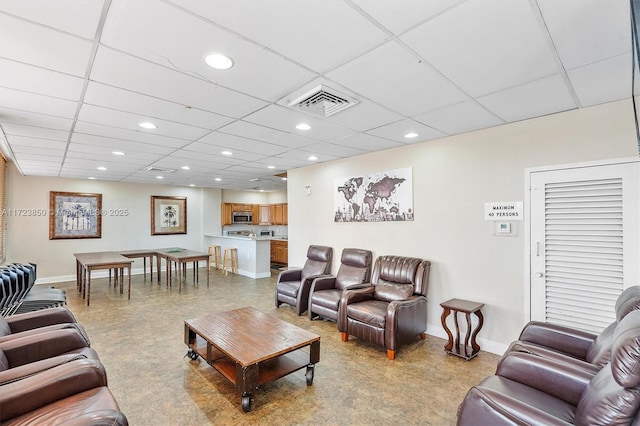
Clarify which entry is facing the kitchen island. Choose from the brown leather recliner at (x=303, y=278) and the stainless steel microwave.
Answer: the stainless steel microwave

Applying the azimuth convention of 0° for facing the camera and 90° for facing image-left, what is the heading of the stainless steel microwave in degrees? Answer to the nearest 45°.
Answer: approximately 0°

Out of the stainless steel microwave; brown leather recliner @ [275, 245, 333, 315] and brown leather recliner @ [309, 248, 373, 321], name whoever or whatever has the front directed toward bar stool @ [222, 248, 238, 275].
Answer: the stainless steel microwave

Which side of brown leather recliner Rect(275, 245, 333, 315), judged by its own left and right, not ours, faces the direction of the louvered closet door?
left

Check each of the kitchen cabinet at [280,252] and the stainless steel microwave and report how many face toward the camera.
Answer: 2

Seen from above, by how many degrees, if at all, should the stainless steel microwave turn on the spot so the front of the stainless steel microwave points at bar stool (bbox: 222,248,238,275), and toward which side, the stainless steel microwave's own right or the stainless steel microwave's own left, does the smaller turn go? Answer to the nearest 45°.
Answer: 0° — it already faces it

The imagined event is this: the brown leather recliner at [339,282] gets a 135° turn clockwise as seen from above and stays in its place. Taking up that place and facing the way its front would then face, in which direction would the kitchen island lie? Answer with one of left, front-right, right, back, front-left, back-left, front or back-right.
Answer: front-left

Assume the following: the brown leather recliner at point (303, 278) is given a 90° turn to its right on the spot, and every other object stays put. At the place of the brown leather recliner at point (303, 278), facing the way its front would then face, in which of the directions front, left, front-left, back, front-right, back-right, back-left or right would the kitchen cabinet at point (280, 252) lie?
front-right

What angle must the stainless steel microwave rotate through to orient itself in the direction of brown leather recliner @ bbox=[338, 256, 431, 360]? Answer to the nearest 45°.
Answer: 0° — it already faces it

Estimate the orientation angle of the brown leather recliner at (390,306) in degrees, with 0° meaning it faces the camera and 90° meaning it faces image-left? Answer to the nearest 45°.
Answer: approximately 45°

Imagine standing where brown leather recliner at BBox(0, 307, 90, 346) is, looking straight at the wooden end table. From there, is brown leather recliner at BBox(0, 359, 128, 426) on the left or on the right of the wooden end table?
right

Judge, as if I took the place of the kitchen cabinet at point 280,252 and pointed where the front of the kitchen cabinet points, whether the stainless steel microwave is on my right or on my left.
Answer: on my right
